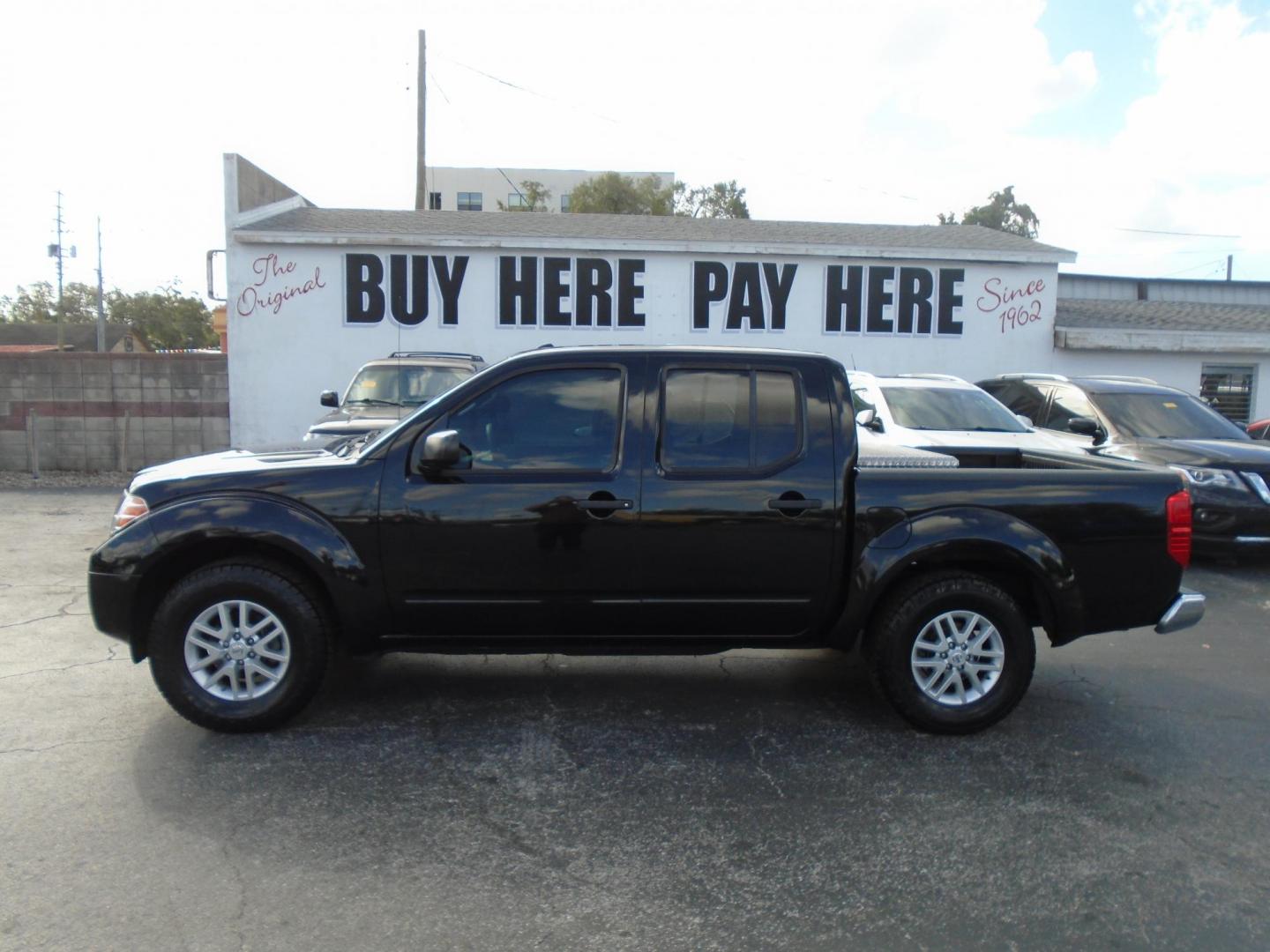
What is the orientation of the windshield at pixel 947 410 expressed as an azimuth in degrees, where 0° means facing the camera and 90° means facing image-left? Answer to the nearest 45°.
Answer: approximately 315°

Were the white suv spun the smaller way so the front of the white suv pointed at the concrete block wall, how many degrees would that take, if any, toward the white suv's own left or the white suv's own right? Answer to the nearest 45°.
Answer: approximately 135° to the white suv's own right

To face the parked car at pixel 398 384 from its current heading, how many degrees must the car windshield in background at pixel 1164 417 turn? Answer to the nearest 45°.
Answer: approximately 135° to its right

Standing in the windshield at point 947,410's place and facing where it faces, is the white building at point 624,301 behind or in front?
behind

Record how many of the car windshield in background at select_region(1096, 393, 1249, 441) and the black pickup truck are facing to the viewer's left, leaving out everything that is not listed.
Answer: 1

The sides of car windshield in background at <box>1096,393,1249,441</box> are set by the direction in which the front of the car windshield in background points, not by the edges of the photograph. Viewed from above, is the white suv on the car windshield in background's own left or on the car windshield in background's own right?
on the car windshield in background's own right

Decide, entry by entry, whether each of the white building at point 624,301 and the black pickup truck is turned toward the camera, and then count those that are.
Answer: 1

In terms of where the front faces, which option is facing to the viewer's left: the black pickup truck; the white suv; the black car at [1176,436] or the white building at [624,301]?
the black pickup truck

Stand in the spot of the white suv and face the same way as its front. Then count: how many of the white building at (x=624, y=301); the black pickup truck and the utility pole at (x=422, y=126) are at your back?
2

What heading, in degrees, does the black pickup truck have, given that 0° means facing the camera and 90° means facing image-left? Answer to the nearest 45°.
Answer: approximately 90°
